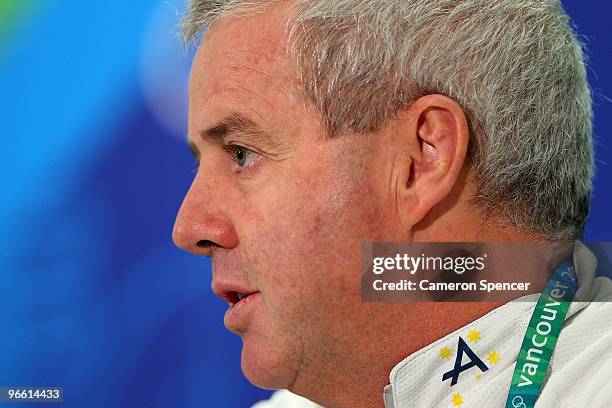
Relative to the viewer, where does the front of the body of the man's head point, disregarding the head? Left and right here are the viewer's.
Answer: facing to the left of the viewer

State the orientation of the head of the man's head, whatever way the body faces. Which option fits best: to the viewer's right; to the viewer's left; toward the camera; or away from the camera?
to the viewer's left
